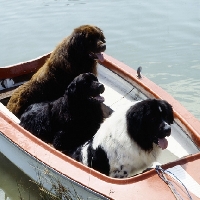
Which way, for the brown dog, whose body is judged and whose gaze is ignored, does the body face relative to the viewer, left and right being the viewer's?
facing to the right of the viewer

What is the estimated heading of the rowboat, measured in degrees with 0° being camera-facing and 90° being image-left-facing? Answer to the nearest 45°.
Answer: approximately 315°

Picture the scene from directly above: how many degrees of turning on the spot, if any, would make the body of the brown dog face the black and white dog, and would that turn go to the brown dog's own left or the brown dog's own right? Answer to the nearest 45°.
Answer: approximately 90° to the brown dog's own right

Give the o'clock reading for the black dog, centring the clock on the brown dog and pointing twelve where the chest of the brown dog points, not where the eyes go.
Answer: The black dog is roughly at 3 o'clock from the brown dog.

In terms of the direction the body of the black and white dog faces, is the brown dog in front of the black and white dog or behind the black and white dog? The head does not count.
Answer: behind

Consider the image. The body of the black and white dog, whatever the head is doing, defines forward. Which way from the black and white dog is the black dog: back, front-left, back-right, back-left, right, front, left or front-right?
back

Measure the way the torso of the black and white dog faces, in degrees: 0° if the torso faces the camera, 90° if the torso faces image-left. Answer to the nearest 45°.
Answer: approximately 315°
